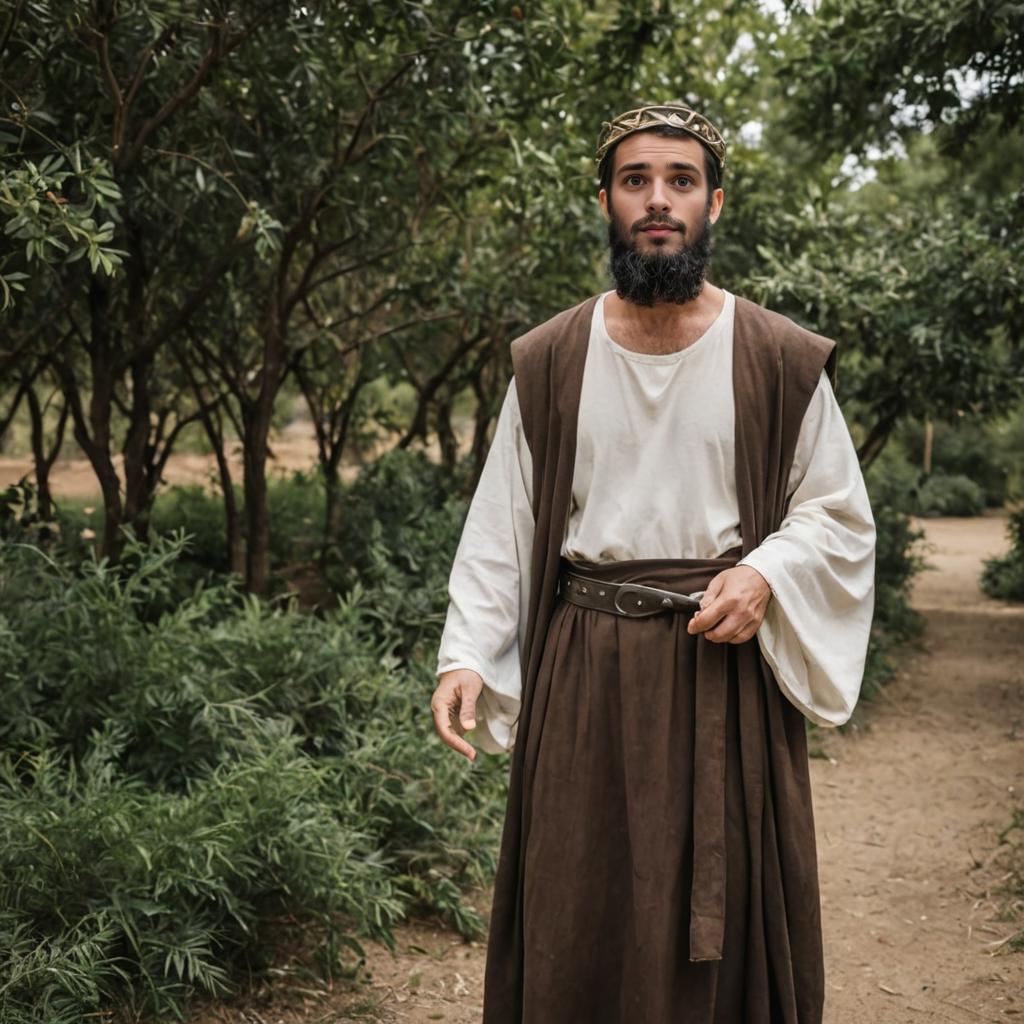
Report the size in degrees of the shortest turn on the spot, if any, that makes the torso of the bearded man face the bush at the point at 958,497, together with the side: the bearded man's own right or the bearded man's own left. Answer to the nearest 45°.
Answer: approximately 180°

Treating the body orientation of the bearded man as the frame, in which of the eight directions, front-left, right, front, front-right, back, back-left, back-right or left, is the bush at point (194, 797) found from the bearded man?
back-right

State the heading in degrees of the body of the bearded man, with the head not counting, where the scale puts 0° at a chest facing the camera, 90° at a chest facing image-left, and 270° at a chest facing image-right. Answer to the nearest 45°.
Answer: approximately 0°

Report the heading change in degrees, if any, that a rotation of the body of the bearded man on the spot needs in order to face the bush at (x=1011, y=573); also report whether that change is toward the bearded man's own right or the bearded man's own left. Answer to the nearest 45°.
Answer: approximately 180°
